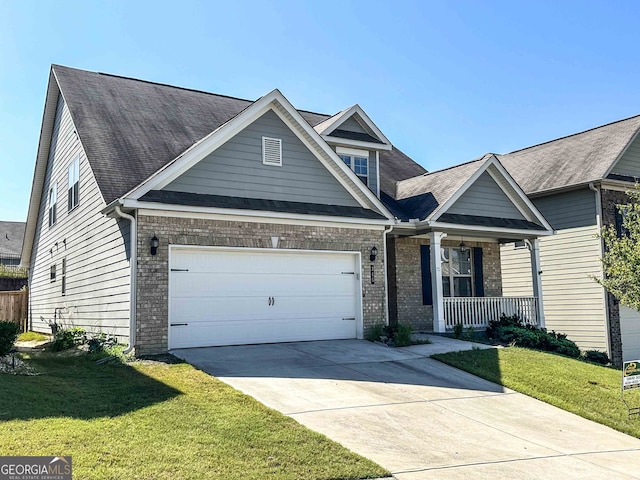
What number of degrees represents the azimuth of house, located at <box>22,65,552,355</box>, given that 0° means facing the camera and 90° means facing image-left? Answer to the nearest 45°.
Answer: approximately 315°

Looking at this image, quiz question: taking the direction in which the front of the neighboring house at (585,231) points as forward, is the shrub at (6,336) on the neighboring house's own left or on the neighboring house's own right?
on the neighboring house's own right

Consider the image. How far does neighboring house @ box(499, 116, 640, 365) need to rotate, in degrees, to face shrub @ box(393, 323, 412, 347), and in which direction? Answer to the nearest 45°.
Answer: approximately 90° to its right

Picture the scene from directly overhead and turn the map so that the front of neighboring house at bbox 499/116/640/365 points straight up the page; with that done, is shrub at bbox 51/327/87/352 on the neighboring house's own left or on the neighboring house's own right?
on the neighboring house's own right

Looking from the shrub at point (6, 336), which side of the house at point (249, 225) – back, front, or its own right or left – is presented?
right

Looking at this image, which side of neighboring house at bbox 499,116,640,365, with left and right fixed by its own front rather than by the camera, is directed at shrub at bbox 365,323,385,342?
right

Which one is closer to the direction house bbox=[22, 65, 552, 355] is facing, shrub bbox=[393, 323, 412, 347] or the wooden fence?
the shrub

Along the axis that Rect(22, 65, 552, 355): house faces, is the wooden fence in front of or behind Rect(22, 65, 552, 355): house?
behind
